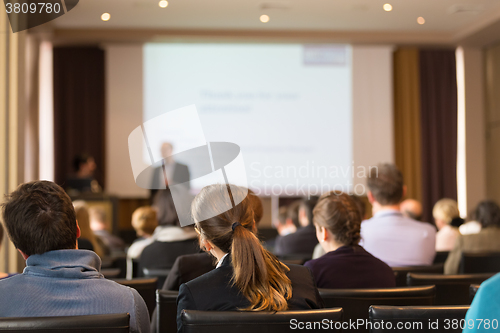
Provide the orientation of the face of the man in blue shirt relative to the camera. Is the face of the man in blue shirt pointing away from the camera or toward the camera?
away from the camera

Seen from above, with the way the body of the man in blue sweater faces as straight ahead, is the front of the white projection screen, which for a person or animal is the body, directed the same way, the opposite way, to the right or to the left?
the opposite way

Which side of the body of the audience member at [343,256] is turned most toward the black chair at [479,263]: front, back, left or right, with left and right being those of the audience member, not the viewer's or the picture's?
right

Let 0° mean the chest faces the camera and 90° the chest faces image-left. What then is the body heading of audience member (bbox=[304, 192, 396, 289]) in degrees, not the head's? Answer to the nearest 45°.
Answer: approximately 135°

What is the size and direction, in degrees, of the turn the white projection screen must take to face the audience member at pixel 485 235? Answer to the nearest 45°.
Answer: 0° — it already faces them

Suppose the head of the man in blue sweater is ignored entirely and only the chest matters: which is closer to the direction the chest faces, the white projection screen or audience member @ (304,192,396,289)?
the white projection screen

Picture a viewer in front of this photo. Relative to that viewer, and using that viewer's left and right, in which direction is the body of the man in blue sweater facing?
facing away from the viewer

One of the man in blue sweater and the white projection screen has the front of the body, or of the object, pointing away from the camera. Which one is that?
the man in blue sweater

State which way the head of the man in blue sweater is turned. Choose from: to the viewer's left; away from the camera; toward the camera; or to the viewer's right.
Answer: away from the camera

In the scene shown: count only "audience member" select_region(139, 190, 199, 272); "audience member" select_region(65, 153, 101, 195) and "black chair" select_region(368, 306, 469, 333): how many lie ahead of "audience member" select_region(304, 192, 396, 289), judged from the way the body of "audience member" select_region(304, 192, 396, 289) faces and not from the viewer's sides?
2

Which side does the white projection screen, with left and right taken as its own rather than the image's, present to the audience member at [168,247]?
front

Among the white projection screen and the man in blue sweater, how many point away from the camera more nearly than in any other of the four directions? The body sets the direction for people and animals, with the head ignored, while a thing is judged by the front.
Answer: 1

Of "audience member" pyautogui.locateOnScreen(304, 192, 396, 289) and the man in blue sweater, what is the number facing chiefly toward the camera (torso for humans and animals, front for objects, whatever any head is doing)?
0

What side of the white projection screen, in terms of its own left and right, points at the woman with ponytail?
front

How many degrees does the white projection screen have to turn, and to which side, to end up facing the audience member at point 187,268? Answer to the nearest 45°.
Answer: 0° — it already faces them

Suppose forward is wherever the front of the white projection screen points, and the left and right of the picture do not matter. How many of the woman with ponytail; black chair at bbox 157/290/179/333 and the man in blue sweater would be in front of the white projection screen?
3
